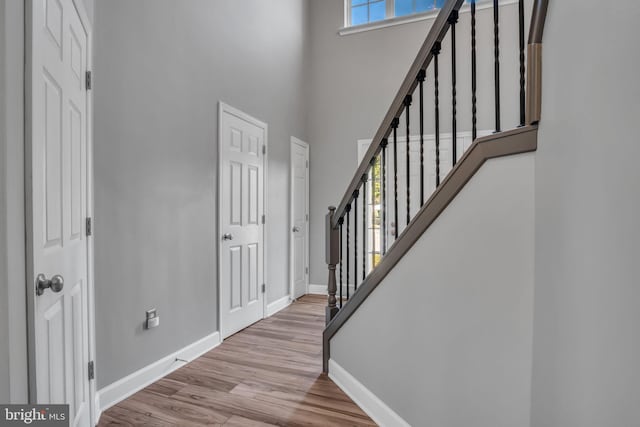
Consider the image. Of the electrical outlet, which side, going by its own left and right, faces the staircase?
front

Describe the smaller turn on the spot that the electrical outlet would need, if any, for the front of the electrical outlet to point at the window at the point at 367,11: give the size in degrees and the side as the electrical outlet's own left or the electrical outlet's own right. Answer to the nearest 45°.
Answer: approximately 90° to the electrical outlet's own left

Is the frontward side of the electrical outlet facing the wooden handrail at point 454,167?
yes

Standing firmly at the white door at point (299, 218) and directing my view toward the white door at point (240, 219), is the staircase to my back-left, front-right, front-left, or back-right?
front-left

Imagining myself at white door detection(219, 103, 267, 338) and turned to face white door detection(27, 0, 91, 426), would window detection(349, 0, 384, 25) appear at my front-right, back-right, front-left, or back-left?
back-left

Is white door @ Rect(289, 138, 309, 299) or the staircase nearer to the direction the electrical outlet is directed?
the staircase

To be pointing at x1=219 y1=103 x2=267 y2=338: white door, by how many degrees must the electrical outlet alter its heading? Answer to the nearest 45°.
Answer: approximately 90° to its left

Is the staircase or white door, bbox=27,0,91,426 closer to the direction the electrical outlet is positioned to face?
the staircase

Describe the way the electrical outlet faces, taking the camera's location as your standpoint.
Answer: facing the viewer and to the right of the viewer

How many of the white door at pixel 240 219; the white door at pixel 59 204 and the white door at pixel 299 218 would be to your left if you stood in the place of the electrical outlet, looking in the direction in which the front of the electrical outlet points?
2

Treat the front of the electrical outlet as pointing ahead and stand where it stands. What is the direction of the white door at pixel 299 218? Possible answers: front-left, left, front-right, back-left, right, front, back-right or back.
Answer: left
